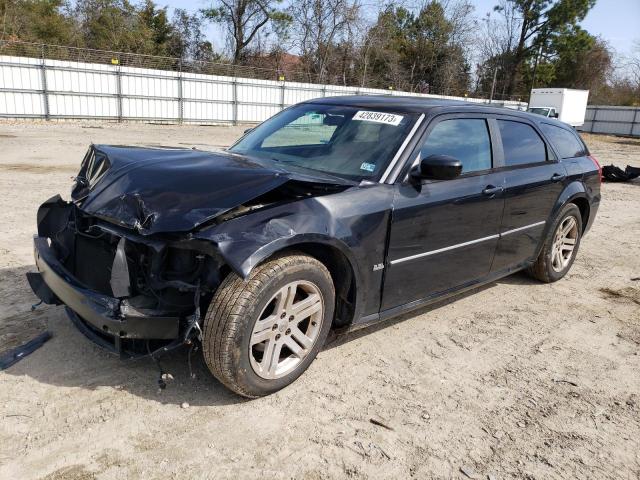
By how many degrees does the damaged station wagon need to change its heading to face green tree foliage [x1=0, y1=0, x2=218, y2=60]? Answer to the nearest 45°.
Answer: approximately 90° to its right

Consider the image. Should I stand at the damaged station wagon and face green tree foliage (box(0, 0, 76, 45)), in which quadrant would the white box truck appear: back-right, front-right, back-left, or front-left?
front-right

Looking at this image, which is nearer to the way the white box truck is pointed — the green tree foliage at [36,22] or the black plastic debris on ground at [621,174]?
the green tree foliage

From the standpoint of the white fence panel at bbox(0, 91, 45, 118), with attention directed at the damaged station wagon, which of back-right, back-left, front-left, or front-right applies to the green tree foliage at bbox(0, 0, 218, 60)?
back-left

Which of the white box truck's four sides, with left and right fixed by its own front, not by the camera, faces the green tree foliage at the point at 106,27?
front

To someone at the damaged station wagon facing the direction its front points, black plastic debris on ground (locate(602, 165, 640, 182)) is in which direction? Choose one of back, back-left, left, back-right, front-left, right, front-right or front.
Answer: back

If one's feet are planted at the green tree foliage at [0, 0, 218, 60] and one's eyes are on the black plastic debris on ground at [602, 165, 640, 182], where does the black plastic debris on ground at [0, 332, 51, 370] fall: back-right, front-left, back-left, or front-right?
front-right

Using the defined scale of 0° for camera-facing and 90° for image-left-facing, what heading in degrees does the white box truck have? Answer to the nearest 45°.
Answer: approximately 45°

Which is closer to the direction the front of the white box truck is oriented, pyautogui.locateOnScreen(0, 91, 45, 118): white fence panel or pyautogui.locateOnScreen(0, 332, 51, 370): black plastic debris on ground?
the white fence panel

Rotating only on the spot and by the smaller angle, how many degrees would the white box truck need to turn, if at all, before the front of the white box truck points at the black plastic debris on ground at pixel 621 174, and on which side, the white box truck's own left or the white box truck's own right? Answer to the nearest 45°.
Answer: approximately 45° to the white box truck's own left

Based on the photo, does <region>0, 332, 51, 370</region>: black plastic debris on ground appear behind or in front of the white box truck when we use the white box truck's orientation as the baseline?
in front

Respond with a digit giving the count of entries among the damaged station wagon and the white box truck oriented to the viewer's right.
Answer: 0

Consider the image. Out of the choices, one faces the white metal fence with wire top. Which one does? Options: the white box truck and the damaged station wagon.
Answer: the white box truck

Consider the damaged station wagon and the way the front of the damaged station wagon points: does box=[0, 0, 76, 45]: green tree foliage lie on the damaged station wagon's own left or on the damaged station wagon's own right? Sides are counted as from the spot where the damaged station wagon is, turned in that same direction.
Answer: on the damaged station wagon's own right
